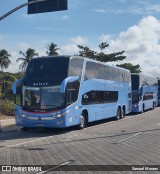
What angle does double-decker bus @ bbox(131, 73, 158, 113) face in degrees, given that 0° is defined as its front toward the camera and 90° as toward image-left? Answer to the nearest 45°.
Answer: approximately 45°

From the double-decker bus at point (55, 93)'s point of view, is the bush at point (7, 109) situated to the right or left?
on its right

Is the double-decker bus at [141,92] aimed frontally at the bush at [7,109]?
yes

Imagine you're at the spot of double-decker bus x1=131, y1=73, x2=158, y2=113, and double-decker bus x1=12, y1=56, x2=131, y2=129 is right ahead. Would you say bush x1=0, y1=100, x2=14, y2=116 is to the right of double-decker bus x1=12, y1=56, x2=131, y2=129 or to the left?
right

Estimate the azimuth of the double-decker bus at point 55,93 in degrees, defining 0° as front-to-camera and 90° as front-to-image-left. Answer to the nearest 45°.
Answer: approximately 45°

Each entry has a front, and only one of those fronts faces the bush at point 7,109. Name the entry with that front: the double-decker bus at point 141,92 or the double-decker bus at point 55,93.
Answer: the double-decker bus at point 141,92

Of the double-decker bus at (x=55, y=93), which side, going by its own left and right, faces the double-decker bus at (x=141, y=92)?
back

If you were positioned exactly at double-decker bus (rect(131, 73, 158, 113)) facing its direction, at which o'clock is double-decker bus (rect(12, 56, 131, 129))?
double-decker bus (rect(12, 56, 131, 129)) is roughly at 11 o'clock from double-decker bus (rect(131, 73, 158, 113)).
